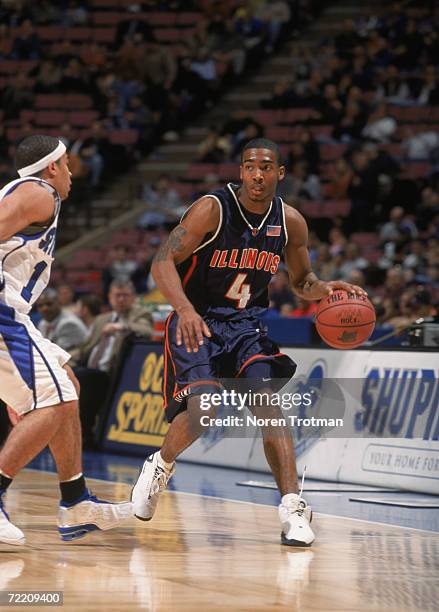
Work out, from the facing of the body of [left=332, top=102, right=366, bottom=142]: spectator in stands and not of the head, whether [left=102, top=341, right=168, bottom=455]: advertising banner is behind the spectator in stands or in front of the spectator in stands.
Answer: in front

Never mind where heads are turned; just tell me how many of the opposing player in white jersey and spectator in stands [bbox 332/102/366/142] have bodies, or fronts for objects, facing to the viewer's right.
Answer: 1

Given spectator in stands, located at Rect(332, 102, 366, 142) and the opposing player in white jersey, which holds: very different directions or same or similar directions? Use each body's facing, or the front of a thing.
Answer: very different directions

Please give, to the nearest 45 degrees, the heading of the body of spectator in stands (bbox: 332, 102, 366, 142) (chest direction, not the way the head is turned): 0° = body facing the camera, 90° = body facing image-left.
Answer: approximately 45°

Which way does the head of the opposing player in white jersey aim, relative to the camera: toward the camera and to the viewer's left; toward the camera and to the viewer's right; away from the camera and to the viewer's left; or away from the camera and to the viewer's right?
away from the camera and to the viewer's right

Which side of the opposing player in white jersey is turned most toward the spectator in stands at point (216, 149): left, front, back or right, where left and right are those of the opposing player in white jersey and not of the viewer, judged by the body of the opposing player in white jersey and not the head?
left

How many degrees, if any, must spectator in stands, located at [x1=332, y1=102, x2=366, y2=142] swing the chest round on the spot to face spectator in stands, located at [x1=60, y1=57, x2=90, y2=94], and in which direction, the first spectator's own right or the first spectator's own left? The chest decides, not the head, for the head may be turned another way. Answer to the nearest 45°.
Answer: approximately 90° to the first spectator's own right

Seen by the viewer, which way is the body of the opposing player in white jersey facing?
to the viewer's right

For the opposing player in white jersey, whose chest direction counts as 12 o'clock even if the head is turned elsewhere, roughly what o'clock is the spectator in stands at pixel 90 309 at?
The spectator in stands is roughly at 9 o'clock from the opposing player in white jersey.

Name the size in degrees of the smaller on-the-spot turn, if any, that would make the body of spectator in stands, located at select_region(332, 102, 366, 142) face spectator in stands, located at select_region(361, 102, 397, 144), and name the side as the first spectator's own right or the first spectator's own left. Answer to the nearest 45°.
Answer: approximately 90° to the first spectator's own left

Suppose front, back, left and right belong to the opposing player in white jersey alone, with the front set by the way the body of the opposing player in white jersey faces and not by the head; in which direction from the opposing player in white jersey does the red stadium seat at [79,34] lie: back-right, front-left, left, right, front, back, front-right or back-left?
left

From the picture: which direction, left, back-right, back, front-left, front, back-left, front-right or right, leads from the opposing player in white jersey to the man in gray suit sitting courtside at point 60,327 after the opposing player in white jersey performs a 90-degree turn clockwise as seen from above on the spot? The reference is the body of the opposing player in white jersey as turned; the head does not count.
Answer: back

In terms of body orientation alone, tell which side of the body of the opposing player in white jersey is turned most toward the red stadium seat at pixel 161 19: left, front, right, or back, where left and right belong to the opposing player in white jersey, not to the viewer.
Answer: left

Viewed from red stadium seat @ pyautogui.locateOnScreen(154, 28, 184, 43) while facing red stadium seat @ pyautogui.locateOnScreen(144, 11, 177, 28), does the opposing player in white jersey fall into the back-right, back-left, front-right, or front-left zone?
back-left
